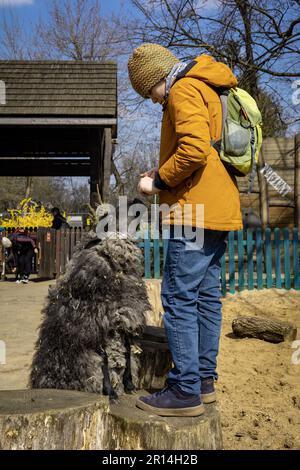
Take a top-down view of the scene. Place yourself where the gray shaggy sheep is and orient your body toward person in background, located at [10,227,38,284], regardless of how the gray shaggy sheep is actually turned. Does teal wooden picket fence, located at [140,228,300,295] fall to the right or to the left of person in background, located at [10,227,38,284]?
right

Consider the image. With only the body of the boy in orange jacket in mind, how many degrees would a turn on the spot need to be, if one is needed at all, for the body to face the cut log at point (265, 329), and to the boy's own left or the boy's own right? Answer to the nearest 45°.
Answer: approximately 90° to the boy's own right

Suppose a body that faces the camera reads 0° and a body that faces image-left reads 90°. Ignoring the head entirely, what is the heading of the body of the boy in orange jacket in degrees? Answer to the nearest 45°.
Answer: approximately 90°
